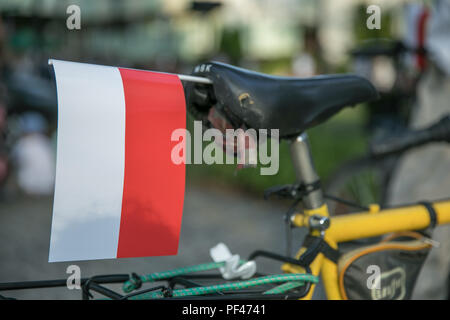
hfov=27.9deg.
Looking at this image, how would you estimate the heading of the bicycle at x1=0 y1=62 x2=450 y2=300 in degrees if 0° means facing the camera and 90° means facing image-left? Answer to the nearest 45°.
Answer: approximately 270°
